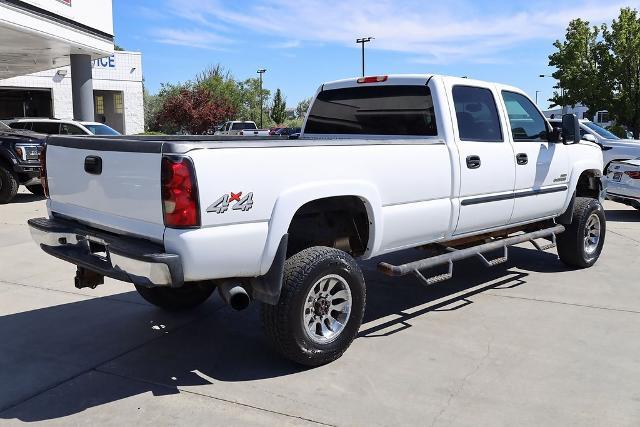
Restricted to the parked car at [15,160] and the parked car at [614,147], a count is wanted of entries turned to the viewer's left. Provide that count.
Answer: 0

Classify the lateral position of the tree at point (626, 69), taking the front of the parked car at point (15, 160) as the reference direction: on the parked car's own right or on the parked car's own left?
on the parked car's own left

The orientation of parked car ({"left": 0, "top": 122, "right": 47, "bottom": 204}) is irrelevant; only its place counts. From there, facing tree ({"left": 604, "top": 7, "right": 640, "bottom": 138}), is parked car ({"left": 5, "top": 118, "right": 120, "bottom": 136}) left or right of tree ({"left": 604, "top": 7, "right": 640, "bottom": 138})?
left

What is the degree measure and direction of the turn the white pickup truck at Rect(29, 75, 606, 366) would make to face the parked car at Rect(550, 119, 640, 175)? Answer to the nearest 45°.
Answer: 0° — it already faces it

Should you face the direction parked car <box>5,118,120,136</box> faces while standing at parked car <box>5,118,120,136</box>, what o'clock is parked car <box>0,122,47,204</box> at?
parked car <box>0,122,47,204</box> is roughly at 2 o'clock from parked car <box>5,118,120,136</box>.

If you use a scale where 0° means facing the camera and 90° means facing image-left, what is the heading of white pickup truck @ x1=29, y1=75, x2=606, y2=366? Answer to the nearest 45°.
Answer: approximately 225°

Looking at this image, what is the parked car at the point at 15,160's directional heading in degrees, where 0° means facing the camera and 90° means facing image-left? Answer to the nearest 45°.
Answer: approximately 315°

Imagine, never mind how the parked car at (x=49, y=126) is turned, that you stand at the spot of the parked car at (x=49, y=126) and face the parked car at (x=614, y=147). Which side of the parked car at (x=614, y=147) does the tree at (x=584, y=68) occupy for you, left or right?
left

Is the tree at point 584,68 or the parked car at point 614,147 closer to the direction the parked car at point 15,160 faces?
the parked car
